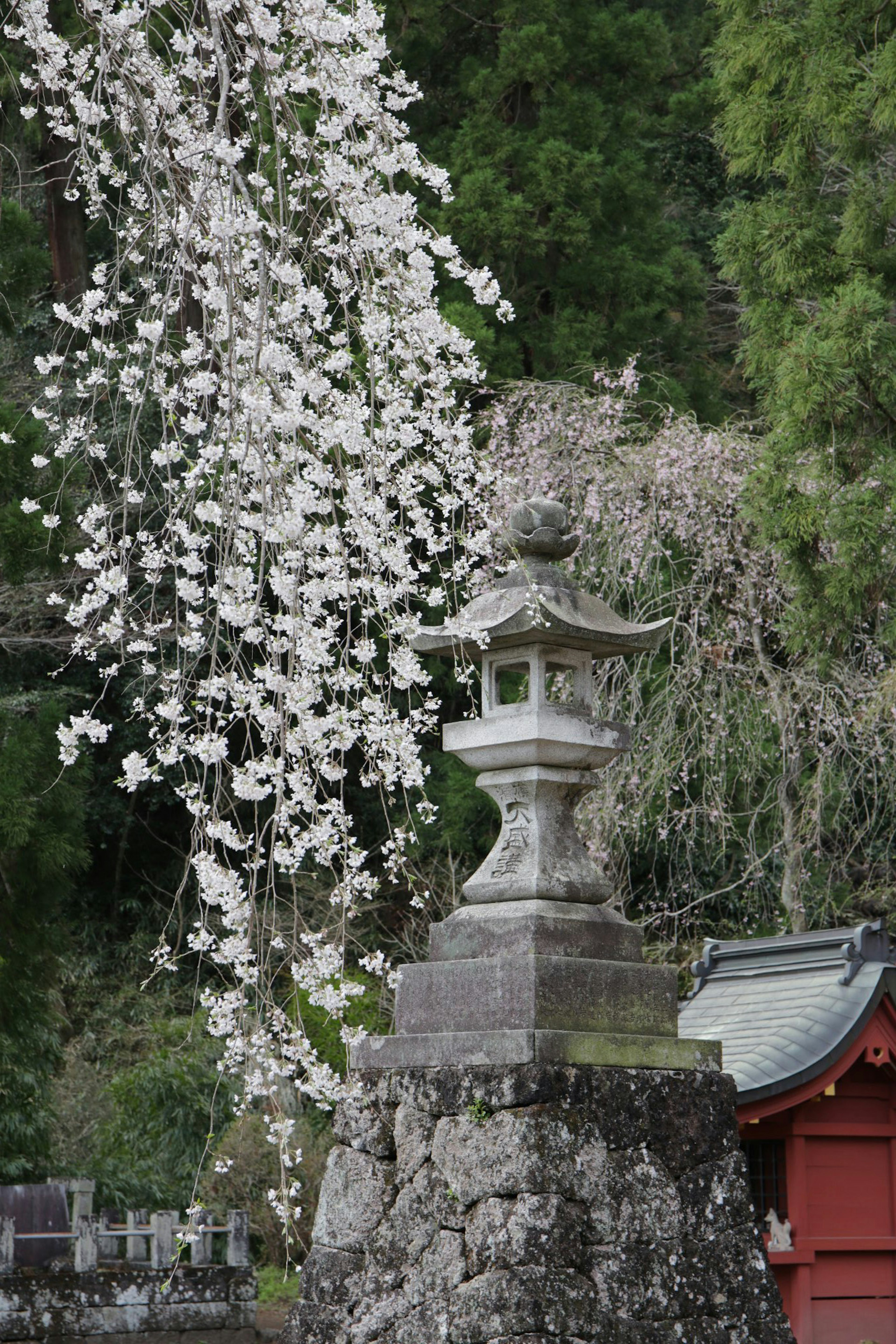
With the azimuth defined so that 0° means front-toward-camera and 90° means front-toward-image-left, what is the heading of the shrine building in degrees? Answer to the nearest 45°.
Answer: approximately 45°

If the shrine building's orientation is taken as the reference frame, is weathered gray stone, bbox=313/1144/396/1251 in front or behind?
in front

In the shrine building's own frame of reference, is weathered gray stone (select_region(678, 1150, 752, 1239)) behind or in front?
in front

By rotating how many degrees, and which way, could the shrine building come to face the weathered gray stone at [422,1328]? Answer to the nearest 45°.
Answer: approximately 45° to its left

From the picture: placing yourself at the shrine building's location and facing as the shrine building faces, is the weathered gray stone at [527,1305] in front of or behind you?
in front
